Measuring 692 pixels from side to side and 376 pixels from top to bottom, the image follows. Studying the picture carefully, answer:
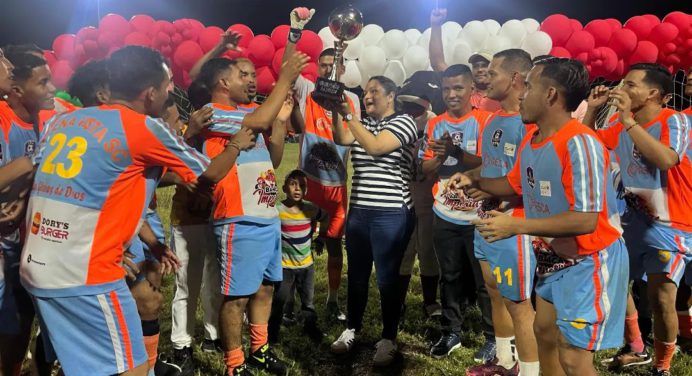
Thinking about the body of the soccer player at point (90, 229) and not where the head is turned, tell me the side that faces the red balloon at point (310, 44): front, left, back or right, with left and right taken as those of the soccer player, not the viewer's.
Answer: front

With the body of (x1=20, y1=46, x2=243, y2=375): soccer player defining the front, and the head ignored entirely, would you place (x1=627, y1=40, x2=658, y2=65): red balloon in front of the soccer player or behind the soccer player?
in front

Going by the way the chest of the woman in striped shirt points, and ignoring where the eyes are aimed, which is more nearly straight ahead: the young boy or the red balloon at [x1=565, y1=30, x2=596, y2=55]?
the young boy

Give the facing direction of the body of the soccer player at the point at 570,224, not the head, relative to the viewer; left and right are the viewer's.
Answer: facing the viewer and to the left of the viewer

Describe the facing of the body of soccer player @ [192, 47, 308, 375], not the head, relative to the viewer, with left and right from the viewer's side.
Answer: facing the viewer and to the right of the viewer

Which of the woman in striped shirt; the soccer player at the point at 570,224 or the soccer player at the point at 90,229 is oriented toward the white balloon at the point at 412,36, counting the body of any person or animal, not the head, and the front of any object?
the soccer player at the point at 90,229

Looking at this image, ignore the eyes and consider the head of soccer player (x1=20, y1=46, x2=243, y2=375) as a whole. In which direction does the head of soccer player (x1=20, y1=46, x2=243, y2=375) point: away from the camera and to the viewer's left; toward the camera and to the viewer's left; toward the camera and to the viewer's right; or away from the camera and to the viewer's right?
away from the camera and to the viewer's right

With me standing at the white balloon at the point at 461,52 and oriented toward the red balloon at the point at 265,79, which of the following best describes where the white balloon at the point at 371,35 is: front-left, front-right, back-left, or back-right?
front-right

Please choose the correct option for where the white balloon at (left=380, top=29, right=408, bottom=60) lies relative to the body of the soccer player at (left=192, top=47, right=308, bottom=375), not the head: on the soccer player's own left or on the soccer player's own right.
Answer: on the soccer player's own left

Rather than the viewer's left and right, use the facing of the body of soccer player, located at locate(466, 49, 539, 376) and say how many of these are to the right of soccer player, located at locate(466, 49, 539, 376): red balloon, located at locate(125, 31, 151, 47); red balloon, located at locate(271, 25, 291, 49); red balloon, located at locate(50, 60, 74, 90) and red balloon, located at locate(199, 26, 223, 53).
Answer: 4

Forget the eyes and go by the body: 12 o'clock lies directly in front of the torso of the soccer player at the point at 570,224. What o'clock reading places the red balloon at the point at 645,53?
The red balloon is roughly at 5 o'clock from the soccer player.

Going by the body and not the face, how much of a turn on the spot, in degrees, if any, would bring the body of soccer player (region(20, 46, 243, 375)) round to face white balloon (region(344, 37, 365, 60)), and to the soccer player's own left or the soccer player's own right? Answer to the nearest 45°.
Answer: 0° — they already face it

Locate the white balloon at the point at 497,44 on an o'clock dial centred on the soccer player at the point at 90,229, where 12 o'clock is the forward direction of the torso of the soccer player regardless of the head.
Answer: The white balloon is roughly at 12 o'clock from the soccer player.

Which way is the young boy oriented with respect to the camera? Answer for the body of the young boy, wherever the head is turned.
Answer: toward the camera

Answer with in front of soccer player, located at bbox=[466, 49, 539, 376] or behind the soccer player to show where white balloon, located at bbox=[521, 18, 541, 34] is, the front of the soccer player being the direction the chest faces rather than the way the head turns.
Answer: behind
